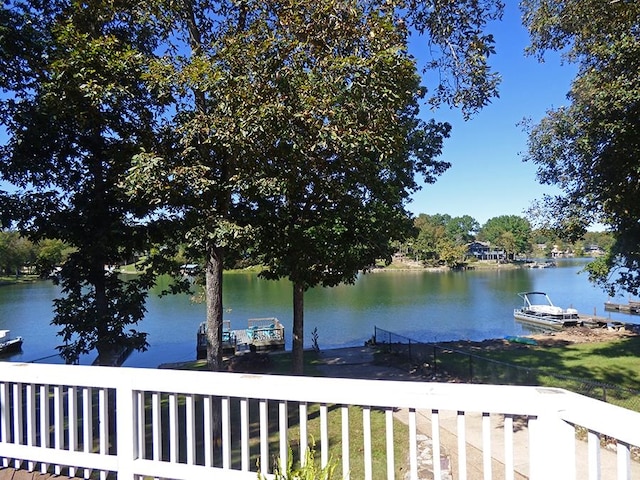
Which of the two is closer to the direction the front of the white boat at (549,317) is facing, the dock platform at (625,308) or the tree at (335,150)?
the tree

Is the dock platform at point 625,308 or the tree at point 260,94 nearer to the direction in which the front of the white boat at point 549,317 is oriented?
the tree

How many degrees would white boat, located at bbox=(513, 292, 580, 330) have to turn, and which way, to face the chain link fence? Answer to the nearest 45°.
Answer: approximately 45° to its right

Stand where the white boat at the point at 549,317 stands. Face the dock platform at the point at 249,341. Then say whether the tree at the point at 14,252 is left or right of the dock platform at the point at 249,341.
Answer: right

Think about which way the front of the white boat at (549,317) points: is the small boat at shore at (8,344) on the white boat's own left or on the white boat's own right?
on the white boat's own right

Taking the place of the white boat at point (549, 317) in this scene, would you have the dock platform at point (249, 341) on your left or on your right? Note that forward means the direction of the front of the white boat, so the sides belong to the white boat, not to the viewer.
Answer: on your right
